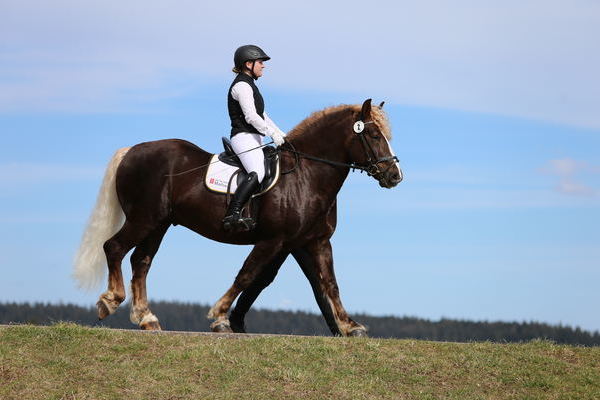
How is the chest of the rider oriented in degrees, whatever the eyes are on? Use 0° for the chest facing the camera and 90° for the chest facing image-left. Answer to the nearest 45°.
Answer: approximately 270°

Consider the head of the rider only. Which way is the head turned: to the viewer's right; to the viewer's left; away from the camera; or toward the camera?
to the viewer's right

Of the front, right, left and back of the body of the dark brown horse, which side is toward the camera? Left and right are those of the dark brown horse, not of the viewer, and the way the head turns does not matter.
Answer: right

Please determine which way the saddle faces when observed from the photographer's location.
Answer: facing to the right of the viewer
